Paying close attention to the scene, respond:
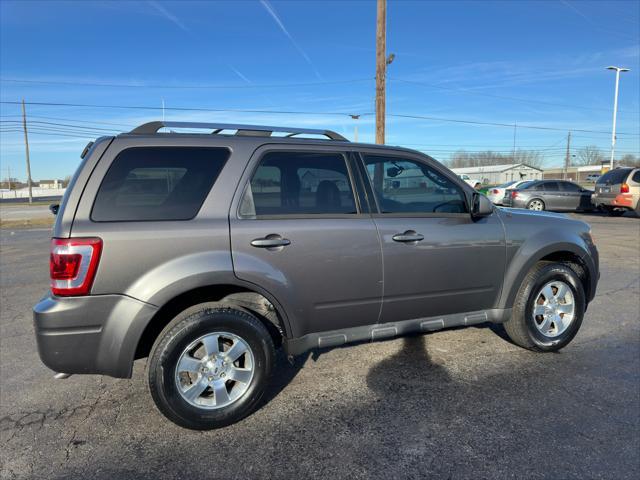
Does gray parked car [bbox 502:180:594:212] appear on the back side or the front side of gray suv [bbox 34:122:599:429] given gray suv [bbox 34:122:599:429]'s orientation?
on the front side

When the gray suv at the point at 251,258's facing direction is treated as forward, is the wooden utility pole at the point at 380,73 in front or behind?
in front

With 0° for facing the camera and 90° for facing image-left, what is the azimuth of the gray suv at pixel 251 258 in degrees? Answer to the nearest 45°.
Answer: approximately 225°

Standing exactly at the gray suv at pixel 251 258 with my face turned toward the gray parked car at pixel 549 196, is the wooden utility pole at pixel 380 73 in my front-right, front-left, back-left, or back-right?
front-left

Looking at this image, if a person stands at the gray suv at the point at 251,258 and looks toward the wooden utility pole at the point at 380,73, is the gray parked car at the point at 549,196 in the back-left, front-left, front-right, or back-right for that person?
front-right

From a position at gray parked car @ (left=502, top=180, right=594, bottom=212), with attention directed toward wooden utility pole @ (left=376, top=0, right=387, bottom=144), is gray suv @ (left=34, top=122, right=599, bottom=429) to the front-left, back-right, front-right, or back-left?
front-left

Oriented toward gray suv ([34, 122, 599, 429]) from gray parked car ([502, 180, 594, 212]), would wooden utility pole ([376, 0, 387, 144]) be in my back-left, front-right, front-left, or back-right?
front-right

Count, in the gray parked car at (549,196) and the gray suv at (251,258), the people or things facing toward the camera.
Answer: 0
